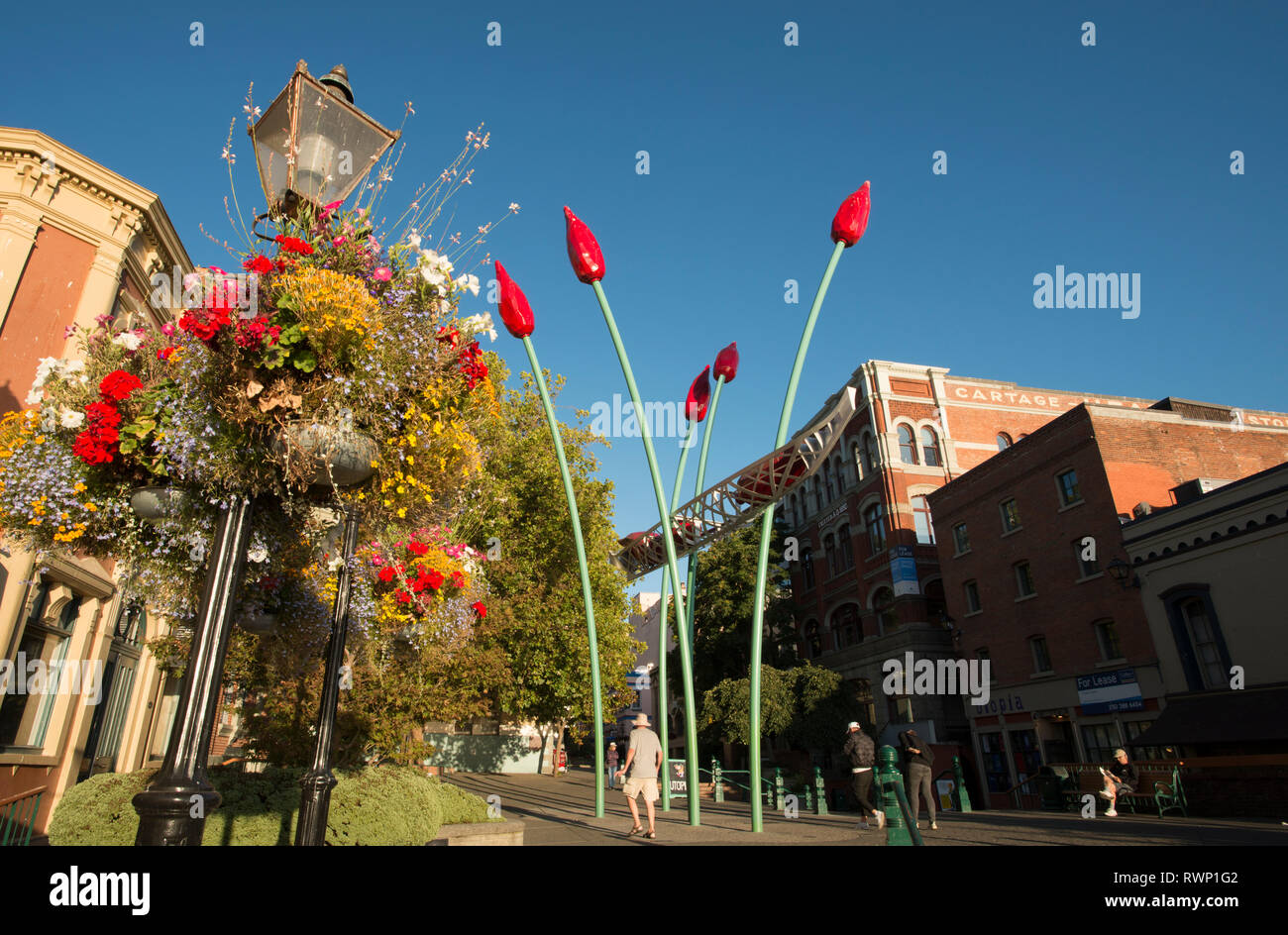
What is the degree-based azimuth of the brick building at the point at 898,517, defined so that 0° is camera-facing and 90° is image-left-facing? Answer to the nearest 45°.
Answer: approximately 45°

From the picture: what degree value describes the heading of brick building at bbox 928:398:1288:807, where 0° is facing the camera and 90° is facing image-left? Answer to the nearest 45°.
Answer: approximately 45°

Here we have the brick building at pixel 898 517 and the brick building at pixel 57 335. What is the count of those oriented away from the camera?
0

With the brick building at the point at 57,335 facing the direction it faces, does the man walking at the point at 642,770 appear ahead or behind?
ahead

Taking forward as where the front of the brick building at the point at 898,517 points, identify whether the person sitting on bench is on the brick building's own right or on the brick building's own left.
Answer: on the brick building's own left

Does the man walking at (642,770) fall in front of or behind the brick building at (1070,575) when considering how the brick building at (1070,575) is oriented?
in front

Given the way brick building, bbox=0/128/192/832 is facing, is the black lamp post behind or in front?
in front

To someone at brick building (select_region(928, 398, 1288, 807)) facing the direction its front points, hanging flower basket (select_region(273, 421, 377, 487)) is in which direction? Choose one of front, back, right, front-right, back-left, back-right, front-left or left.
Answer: front-left

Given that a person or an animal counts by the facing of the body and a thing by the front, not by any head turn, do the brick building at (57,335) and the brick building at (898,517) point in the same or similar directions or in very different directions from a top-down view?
very different directions

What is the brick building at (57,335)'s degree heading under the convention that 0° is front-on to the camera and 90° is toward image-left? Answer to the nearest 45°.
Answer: approximately 315°

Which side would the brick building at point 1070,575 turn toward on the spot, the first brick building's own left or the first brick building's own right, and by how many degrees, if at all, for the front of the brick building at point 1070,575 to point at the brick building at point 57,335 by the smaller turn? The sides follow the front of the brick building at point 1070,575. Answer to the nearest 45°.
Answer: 0° — it already faces it

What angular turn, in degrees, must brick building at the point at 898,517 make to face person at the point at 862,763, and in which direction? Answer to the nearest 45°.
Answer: approximately 45° to its left

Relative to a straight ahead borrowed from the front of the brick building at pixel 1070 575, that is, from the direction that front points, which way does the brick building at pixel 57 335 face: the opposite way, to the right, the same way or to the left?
the opposite way

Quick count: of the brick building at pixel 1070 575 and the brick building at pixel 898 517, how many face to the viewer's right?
0

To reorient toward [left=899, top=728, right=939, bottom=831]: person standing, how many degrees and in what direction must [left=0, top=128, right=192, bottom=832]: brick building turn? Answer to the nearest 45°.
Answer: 0° — it already faces them
